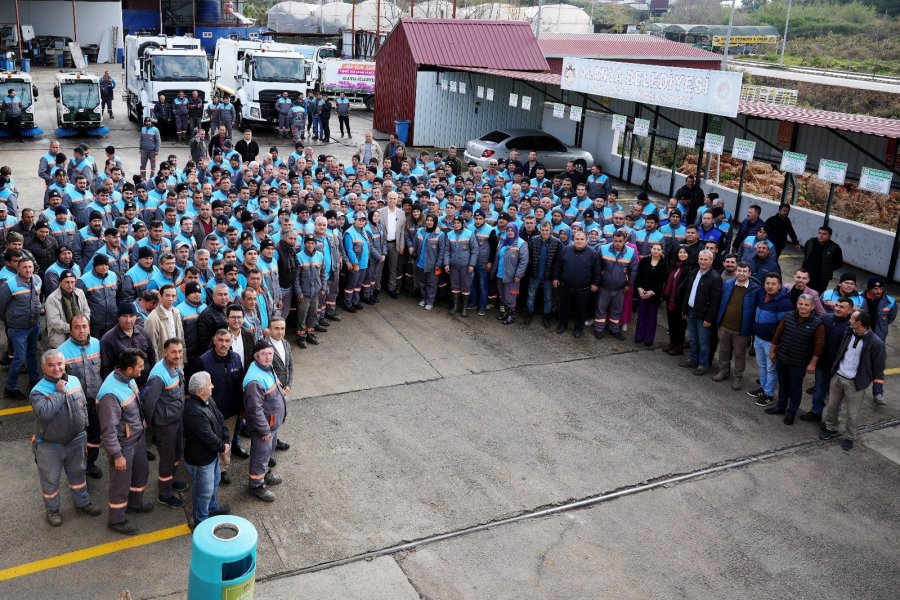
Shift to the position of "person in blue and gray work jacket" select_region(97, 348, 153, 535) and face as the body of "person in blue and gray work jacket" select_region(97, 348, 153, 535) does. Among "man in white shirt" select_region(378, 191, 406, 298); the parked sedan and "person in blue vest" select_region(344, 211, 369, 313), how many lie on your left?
3

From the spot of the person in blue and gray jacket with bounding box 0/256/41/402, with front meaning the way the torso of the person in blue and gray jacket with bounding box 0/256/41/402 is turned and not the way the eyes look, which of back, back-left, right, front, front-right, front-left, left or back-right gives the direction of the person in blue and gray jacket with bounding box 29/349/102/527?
front-right

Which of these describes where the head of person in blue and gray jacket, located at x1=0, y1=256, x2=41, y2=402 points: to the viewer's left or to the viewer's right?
to the viewer's right

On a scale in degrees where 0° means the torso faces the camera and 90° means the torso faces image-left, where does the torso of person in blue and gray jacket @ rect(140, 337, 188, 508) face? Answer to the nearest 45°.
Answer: approximately 315°

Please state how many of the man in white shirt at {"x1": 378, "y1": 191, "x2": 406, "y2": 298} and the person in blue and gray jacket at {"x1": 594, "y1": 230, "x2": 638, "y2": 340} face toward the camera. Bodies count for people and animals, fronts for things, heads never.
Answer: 2

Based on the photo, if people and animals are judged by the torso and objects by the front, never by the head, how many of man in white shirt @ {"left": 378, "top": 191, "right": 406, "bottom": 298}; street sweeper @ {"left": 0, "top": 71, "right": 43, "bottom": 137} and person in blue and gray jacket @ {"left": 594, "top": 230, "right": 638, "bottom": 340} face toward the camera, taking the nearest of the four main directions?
3

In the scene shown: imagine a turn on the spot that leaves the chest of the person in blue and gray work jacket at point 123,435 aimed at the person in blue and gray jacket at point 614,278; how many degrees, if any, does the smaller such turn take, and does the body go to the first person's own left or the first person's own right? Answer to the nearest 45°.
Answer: approximately 90° to the first person's own left

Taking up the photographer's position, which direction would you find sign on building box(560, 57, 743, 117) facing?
facing the viewer and to the left of the viewer

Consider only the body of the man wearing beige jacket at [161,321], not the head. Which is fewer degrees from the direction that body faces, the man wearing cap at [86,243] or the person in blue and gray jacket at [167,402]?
the person in blue and gray jacket

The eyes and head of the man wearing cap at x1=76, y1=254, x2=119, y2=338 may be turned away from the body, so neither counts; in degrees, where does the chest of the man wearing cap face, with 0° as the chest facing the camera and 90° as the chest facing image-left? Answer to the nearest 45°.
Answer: approximately 315°

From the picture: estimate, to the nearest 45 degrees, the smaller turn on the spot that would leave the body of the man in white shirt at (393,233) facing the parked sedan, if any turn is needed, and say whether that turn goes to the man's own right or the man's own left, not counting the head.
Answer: approximately 180°

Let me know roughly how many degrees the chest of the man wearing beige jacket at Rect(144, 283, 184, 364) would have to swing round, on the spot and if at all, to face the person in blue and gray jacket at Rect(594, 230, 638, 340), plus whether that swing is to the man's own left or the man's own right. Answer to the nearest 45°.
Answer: approximately 45° to the man's own left

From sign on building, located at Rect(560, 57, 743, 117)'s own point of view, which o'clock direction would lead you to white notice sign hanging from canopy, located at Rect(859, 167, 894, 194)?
The white notice sign hanging from canopy is roughly at 9 o'clock from the sign on building.

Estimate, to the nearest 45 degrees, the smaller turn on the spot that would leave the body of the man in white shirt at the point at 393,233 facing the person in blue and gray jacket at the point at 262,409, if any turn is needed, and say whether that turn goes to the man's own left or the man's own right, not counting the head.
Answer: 0° — they already face them

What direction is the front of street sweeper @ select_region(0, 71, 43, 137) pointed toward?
toward the camera

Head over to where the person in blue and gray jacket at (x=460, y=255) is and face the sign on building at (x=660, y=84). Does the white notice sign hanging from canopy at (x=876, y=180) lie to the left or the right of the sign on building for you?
right

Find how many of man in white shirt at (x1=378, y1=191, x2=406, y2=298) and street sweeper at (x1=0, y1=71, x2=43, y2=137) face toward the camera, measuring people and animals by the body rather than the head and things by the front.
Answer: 2
